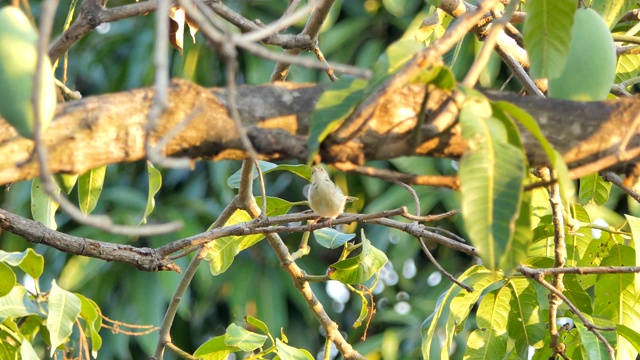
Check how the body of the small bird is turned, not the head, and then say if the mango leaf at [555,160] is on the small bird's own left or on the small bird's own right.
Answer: on the small bird's own left

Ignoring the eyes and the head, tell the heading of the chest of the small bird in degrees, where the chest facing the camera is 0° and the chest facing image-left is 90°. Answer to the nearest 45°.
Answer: approximately 45°

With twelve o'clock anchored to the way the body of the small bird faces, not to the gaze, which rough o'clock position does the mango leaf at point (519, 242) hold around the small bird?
The mango leaf is roughly at 10 o'clock from the small bird.

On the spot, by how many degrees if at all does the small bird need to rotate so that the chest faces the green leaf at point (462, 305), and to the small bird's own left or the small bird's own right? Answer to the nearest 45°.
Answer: approximately 90° to the small bird's own left

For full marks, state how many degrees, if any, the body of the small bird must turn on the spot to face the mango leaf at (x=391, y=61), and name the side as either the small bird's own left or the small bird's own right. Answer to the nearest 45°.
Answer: approximately 45° to the small bird's own left

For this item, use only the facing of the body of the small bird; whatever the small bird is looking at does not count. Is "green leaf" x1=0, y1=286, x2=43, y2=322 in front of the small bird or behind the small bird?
in front

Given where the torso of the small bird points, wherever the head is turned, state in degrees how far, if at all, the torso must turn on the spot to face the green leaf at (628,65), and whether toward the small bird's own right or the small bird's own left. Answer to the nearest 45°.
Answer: approximately 135° to the small bird's own left

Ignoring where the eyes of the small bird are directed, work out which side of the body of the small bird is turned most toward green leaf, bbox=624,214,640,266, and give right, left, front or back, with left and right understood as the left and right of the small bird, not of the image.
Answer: left

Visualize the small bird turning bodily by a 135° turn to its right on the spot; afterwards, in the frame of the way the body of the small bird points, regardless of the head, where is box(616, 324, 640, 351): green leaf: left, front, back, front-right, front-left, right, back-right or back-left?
back-right
